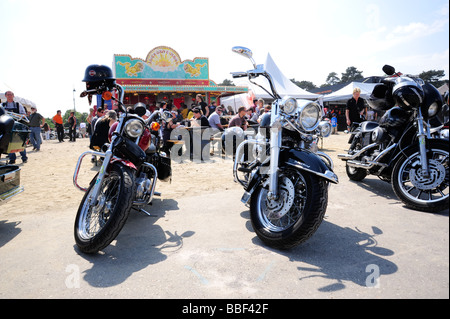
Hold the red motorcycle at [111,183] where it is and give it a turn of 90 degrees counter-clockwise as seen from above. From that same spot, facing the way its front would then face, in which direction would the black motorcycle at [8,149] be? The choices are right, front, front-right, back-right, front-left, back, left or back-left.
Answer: back

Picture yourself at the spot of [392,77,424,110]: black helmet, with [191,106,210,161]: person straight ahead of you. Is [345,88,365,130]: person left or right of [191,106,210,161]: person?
right

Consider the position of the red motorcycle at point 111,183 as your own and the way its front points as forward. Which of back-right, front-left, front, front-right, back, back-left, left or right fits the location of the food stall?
back-right

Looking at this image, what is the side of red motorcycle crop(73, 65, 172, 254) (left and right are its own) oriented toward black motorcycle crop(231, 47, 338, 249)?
left

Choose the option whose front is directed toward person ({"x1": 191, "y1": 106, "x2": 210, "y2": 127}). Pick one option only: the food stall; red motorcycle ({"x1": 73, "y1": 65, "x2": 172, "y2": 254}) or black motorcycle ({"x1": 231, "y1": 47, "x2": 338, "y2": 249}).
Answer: the food stall

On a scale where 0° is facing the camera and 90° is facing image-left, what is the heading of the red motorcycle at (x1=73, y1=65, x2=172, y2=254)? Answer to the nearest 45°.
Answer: approximately 45°

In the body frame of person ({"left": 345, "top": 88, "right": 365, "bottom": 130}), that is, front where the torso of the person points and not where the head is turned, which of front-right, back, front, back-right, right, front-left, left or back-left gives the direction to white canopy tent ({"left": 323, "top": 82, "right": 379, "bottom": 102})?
back

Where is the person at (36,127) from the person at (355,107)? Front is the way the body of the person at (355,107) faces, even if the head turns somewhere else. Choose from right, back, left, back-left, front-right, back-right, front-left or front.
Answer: right

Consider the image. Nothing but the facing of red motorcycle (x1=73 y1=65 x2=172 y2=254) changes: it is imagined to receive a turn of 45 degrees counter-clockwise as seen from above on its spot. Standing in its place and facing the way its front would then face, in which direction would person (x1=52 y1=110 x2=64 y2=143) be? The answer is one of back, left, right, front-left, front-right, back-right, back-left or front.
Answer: back

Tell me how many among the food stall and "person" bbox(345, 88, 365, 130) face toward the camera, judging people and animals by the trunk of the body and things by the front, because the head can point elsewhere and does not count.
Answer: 2
